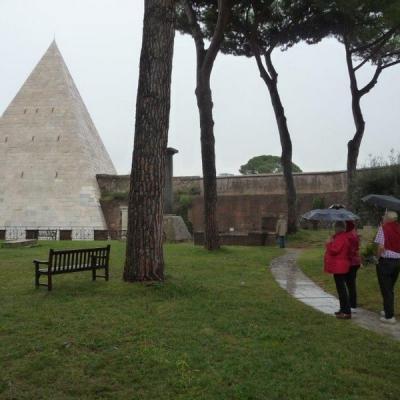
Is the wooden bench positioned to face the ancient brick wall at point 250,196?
no

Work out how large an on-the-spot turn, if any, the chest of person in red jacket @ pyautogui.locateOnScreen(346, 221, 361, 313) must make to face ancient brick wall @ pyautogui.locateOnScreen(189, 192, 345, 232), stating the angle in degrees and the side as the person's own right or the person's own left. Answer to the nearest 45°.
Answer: approximately 45° to the person's own right

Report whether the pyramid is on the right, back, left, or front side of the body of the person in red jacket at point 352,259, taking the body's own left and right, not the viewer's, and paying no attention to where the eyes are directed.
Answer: front

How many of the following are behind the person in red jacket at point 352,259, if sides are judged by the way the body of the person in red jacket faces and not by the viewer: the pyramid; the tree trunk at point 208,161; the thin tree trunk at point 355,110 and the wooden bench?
0

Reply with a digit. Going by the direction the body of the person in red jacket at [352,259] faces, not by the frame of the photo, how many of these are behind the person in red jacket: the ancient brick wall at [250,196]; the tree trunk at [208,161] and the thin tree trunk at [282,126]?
0

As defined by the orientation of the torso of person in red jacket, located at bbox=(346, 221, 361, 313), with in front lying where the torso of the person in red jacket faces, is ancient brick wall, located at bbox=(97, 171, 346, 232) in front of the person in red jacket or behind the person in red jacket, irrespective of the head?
in front

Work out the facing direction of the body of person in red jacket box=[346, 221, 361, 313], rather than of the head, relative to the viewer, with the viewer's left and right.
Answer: facing away from the viewer and to the left of the viewer

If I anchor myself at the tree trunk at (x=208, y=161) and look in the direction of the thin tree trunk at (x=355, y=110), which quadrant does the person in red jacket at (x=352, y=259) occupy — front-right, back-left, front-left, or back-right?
back-right

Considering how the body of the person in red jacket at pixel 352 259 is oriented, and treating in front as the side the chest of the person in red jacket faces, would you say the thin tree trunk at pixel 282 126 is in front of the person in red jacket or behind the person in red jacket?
in front

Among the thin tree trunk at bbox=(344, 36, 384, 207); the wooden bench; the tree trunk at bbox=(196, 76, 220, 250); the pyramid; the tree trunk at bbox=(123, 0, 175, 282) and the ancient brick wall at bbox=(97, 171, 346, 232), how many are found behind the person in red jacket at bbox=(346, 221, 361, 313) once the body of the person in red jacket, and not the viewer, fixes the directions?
0

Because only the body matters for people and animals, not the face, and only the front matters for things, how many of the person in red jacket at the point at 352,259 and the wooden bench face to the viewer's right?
0

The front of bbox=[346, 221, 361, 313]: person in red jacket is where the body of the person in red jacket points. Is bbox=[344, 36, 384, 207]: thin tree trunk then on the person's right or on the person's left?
on the person's right
